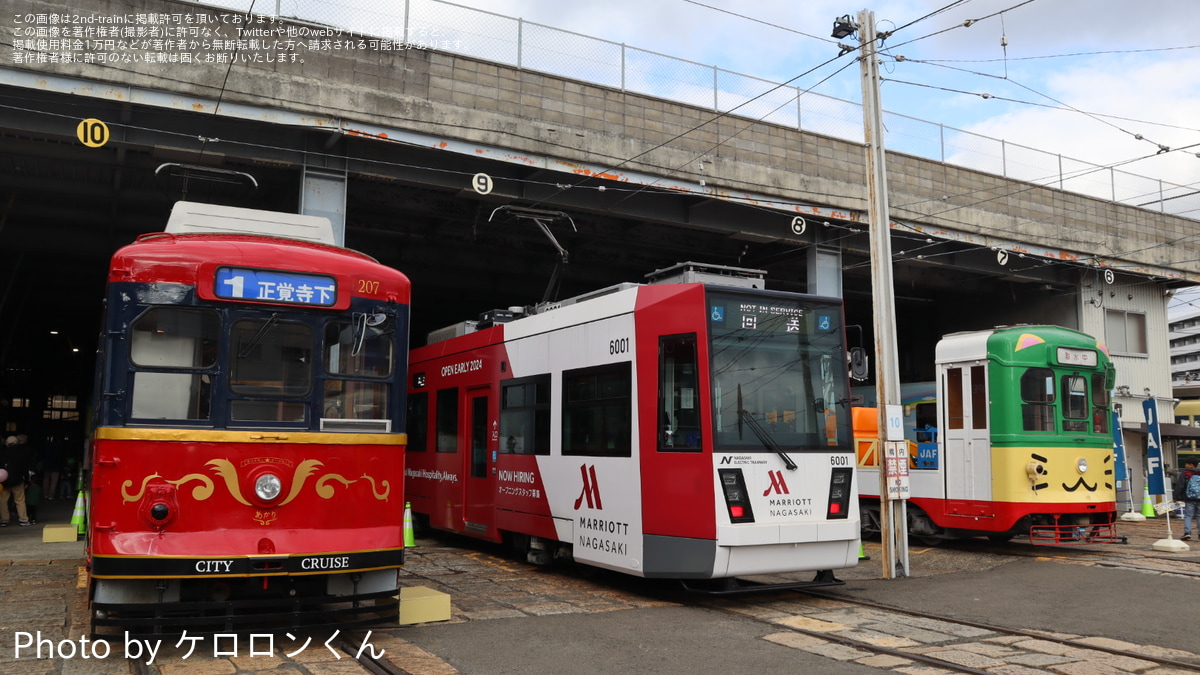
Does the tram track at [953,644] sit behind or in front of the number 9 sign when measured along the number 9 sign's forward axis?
in front

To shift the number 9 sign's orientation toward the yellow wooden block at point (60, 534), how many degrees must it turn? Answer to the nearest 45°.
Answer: approximately 90° to its right

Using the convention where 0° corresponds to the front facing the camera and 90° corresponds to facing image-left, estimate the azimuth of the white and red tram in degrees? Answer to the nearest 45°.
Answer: approximately 315°

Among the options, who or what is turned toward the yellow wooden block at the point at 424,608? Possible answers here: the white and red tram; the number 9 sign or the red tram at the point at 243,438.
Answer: the number 9 sign

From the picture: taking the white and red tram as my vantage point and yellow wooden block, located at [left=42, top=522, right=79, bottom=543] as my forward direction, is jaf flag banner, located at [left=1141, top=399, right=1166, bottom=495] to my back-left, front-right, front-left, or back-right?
back-right

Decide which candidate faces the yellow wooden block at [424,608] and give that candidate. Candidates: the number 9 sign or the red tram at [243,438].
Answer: the number 9 sign

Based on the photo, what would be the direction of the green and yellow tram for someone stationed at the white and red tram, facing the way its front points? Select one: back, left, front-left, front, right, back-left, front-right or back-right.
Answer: left

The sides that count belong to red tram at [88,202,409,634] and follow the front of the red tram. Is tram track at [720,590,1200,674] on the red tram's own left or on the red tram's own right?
on the red tram's own left

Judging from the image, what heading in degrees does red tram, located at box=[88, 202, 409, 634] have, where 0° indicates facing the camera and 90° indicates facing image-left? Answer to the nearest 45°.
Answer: approximately 0°

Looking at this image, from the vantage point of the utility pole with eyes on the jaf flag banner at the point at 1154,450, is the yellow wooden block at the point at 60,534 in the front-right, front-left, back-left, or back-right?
back-left

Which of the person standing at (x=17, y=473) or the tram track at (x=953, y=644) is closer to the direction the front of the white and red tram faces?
the tram track

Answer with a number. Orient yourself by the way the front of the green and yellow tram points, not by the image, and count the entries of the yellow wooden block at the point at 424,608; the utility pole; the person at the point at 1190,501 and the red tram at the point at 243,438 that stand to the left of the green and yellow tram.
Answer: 1

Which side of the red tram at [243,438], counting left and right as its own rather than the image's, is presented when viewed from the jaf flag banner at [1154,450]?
left

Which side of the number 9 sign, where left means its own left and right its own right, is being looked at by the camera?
front
